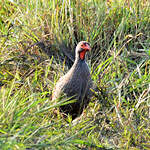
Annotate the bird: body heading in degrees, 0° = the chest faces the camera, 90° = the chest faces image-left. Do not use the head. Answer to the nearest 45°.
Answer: approximately 315°
